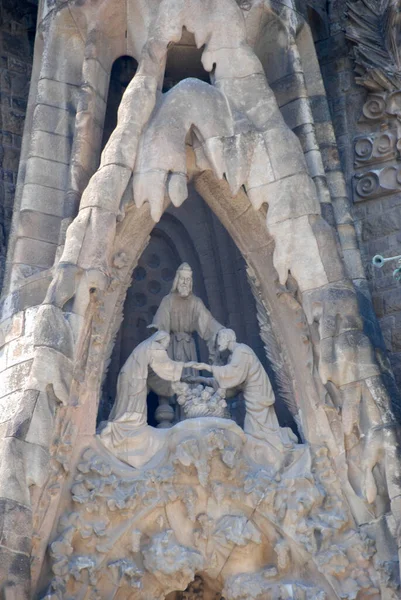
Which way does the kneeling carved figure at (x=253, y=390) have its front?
to the viewer's left

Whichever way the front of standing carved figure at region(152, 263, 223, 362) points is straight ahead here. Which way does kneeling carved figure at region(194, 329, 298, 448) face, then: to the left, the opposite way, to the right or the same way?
to the right

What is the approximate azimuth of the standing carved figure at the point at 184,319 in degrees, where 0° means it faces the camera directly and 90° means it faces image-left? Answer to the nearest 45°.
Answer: approximately 0°

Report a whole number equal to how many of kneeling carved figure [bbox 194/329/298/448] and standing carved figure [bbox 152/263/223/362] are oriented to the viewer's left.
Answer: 1
